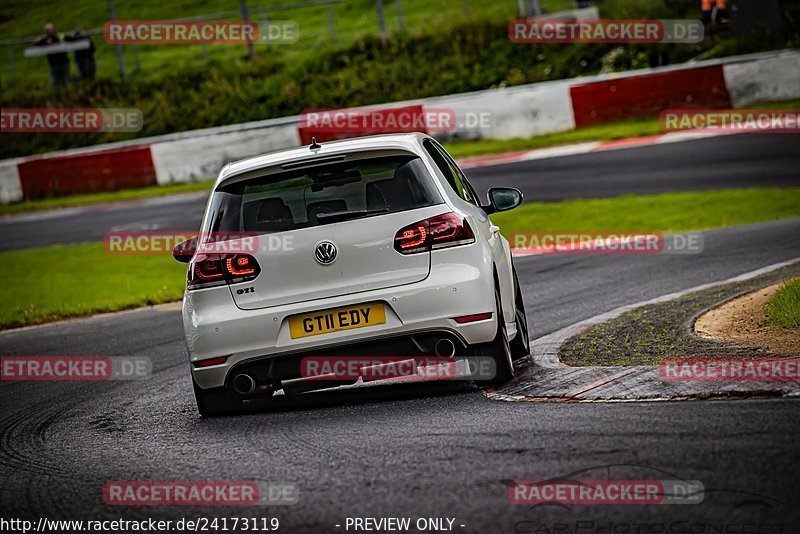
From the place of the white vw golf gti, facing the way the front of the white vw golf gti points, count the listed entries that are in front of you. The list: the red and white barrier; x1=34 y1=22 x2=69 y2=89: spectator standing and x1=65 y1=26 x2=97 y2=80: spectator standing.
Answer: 3

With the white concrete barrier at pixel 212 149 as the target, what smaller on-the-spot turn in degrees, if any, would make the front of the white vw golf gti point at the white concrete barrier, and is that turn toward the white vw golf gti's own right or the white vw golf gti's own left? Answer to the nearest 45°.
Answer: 0° — it already faces it

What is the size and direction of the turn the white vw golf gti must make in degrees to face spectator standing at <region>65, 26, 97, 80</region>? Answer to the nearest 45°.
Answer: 0° — it already faces them

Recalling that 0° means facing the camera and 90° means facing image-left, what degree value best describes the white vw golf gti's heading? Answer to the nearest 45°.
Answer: approximately 180°

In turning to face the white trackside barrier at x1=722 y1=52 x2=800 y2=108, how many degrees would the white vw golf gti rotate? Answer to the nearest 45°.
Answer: approximately 45° to its right
